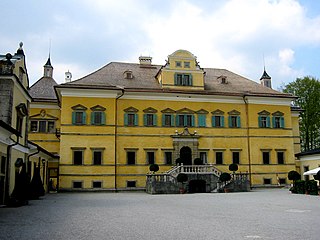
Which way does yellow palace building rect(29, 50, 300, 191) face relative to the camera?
toward the camera

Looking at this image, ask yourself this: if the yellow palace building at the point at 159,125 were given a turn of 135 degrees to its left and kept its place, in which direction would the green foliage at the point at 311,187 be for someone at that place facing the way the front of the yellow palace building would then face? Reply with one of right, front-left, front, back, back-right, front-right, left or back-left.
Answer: right
